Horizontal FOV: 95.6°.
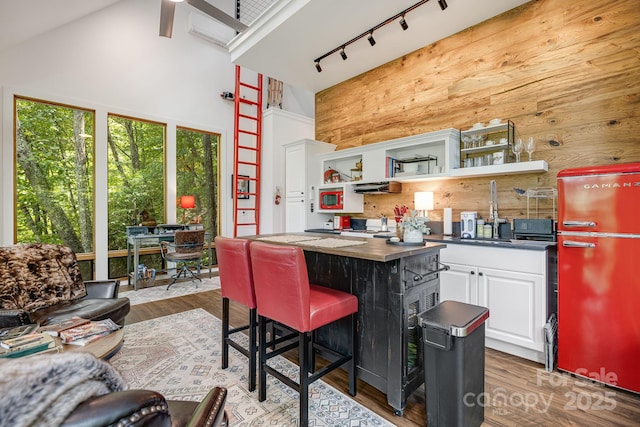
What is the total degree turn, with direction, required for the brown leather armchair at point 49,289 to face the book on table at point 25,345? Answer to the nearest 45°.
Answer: approximately 45° to its right

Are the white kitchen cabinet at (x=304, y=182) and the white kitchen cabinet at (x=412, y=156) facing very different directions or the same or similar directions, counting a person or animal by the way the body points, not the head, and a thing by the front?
same or similar directions

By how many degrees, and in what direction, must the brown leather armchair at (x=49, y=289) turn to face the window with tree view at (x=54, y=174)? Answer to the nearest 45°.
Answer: approximately 135° to its left

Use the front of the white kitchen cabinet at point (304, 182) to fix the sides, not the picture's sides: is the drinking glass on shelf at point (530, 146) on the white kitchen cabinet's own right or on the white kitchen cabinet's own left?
on the white kitchen cabinet's own left

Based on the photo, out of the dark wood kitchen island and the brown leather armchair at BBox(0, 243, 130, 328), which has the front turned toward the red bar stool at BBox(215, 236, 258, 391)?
the brown leather armchair

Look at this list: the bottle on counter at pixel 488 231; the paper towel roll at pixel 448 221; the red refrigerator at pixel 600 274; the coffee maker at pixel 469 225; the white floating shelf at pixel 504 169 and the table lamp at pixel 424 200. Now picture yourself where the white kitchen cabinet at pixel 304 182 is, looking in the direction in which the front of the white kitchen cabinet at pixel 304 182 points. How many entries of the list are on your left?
6

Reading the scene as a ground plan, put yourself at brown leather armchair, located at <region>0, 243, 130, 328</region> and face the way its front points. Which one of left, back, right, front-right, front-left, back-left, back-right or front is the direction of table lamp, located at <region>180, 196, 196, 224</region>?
left

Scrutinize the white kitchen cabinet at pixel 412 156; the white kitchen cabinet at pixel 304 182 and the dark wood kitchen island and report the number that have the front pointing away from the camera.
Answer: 0

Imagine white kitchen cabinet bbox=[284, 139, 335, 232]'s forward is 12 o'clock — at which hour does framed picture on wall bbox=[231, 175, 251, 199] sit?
The framed picture on wall is roughly at 3 o'clock from the white kitchen cabinet.

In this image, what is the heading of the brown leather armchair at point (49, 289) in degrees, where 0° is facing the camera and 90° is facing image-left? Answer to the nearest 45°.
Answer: approximately 315°

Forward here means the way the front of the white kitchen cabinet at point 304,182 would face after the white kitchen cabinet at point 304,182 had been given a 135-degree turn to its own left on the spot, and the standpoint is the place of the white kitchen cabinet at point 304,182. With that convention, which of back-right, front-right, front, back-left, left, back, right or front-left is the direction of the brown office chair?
back
